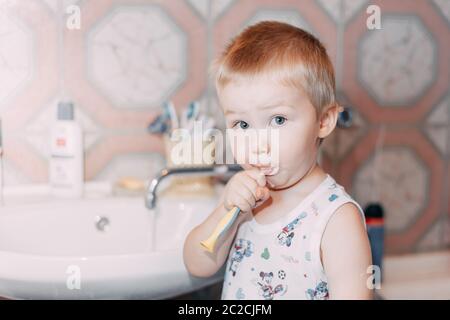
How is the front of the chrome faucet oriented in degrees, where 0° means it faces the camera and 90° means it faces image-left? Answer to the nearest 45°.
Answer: approximately 90°

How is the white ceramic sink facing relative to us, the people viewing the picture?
facing the viewer
